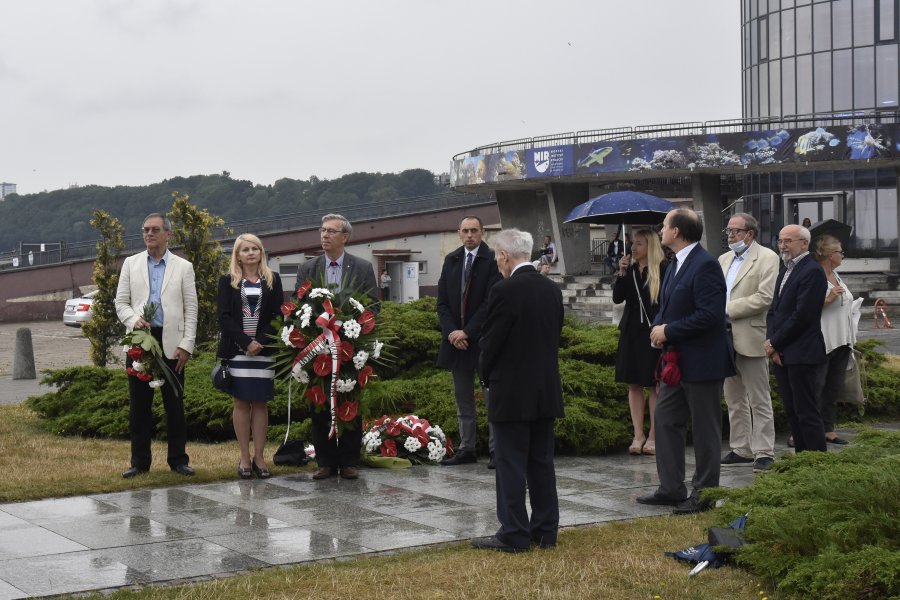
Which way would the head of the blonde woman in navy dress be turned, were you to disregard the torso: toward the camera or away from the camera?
toward the camera

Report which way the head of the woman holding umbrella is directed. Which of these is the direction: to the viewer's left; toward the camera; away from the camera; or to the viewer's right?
to the viewer's left

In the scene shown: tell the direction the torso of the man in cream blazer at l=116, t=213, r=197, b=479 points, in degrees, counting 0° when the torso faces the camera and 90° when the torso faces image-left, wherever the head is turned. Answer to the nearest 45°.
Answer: approximately 0°

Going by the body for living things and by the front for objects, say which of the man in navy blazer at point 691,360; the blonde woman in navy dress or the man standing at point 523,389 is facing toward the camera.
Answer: the blonde woman in navy dress

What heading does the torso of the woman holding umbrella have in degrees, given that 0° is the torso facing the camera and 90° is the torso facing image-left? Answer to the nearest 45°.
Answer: approximately 45°

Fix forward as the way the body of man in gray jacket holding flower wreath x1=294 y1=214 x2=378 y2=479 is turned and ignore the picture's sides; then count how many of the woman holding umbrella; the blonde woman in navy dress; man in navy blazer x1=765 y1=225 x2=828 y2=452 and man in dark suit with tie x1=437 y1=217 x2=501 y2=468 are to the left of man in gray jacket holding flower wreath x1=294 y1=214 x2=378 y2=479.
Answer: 3

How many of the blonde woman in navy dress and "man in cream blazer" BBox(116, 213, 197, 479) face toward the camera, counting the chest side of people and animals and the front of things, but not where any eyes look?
2

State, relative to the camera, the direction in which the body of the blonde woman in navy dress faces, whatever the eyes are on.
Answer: toward the camera

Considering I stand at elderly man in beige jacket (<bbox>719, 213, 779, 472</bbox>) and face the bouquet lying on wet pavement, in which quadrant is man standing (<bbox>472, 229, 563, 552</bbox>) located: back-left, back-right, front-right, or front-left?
front-left

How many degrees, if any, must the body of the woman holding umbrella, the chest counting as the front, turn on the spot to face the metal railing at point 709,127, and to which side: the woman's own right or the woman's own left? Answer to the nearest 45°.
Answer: approximately 135° to the woman's own right

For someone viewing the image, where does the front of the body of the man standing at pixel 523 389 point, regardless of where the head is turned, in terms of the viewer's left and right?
facing away from the viewer and to the left of the viewer

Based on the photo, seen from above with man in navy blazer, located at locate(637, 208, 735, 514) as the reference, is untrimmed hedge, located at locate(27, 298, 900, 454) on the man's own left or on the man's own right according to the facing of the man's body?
on the man's own right

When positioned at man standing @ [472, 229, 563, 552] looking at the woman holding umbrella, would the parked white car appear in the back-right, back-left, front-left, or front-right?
front-left

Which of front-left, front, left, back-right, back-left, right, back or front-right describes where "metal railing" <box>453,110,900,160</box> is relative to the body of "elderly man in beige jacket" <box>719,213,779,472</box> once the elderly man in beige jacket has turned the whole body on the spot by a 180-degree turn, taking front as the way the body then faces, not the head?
front-left

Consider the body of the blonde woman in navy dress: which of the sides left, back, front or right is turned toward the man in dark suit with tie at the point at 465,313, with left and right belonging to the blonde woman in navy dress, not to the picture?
left

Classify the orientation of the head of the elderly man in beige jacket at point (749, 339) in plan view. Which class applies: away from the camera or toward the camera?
toward the camera

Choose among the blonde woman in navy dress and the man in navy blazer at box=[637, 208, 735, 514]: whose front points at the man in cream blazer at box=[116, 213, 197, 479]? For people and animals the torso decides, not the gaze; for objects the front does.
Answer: the man in navy blazer

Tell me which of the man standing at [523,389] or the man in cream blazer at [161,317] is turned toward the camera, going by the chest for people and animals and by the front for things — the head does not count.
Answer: the man in cream blazer

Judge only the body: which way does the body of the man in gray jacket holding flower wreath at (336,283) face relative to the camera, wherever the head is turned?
toward the camera

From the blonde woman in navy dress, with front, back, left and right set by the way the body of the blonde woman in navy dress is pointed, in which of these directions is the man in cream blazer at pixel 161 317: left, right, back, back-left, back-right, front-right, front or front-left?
back-right
